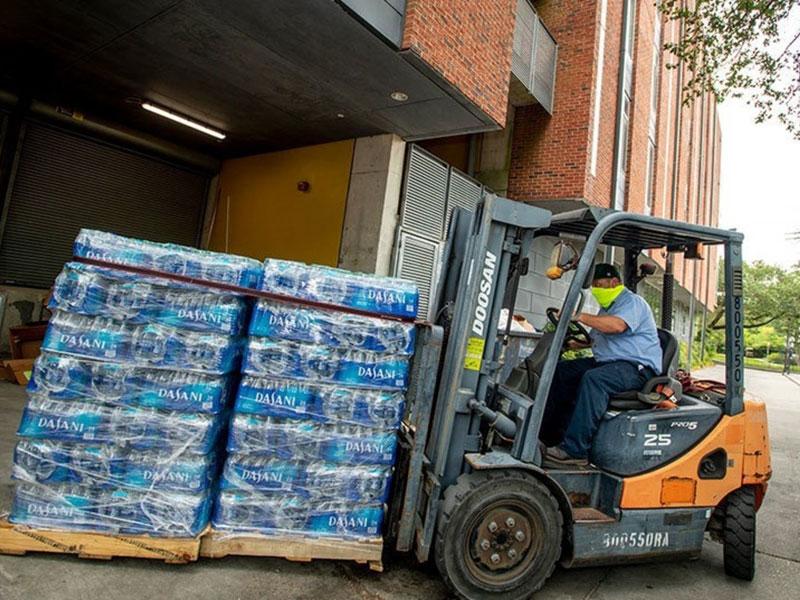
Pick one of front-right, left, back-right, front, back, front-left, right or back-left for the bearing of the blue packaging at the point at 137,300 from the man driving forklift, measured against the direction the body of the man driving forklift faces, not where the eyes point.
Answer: front-left

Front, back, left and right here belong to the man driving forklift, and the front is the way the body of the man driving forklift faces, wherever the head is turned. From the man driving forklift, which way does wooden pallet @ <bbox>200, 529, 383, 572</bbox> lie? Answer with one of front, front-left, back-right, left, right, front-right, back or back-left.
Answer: front-left

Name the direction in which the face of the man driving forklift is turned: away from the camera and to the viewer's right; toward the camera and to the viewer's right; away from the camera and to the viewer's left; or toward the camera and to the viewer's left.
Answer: toward the camera and to the viewer's left

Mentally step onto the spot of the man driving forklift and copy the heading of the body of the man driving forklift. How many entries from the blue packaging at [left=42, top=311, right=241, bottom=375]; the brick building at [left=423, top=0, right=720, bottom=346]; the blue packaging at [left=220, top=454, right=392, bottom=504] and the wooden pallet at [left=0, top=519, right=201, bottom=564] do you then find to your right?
1

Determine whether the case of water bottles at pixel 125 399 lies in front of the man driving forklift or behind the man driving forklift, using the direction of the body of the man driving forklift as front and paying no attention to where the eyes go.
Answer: in front

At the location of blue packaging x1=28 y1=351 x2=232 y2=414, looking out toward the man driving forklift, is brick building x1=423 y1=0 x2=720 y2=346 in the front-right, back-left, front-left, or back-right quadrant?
front-left

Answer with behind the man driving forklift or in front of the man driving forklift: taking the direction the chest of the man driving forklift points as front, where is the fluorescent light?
in front

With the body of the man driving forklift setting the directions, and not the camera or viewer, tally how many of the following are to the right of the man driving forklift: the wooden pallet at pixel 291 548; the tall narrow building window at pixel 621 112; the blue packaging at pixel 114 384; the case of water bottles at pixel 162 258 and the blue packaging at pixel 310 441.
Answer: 1

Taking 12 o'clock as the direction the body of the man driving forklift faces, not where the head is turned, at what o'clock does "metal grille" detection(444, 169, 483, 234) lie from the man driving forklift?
The metal grille is roughly at 2 o'clock from the man driving forklift.

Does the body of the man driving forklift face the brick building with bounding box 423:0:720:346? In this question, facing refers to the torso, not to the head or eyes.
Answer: no

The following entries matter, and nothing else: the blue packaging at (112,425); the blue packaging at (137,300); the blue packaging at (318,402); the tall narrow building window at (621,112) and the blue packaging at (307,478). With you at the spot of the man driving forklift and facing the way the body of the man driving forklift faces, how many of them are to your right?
1

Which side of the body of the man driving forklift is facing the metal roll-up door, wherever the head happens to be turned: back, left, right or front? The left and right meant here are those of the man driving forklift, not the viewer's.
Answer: front

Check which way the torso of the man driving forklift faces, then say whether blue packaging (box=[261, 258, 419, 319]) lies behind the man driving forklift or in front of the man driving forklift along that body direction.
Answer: in front

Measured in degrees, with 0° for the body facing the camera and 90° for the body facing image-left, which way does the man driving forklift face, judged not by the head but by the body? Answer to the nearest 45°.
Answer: approximately 90°

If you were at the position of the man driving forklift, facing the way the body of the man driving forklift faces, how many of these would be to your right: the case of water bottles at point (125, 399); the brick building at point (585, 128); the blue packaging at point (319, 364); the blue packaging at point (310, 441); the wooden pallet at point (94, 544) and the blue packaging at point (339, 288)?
1
